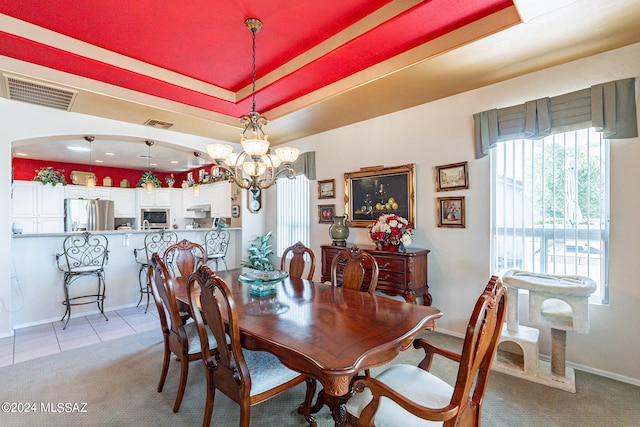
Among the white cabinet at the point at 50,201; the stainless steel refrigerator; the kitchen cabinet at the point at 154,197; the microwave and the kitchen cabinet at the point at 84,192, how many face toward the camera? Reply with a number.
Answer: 5

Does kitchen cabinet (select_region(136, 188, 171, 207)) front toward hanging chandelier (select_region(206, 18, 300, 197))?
yes

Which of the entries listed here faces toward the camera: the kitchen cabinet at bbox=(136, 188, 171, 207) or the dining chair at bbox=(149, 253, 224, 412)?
the kitchen cabinet

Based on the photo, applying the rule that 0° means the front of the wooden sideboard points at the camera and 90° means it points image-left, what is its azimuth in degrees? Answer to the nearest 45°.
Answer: approximately 45°

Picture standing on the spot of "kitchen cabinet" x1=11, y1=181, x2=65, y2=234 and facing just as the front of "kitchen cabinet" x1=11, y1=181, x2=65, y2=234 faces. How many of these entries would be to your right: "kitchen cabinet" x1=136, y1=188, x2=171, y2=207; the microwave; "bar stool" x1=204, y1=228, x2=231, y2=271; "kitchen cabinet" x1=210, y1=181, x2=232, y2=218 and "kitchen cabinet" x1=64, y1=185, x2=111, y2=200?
0

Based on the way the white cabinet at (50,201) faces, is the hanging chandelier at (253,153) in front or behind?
in front

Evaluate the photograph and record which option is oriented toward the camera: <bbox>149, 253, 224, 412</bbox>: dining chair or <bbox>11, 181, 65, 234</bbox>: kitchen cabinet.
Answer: the kitchen cabinet

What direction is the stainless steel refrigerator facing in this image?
toward the camera

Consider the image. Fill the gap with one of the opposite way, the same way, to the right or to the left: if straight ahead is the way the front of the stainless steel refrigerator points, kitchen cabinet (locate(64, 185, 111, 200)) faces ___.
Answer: the same way

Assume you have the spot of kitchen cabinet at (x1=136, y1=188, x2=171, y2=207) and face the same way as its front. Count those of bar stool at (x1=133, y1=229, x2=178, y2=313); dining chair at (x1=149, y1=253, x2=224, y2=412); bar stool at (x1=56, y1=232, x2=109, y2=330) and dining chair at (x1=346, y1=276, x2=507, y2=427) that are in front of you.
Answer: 4

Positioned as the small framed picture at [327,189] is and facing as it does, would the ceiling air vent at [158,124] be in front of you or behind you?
in front

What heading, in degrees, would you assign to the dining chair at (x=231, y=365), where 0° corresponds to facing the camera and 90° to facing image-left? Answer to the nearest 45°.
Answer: approximately 225°

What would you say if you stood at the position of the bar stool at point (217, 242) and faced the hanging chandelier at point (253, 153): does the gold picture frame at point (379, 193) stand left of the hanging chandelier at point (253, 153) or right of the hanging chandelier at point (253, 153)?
left

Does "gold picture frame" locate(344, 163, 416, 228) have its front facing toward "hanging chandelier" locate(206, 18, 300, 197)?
yes

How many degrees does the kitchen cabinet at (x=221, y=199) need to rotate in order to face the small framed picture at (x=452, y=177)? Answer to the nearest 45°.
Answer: approximately 90° to its left

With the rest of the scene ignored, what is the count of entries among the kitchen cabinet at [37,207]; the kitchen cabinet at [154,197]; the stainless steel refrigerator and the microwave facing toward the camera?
4

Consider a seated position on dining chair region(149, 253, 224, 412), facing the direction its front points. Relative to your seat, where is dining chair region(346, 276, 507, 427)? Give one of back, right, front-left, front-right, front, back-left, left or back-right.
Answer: right

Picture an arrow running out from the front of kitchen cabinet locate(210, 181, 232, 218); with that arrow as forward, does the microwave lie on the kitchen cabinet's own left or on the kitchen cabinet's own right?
on the kitchen cabinet's own right

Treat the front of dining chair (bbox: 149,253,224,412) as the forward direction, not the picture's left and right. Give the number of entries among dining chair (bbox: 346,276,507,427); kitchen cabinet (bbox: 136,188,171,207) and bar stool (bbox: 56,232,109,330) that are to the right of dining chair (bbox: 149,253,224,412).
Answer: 1

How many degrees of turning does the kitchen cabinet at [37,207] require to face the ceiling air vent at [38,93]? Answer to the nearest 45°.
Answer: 0° — it already faces it

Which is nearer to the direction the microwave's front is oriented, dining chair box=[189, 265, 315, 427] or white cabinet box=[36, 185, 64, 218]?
the dining chair

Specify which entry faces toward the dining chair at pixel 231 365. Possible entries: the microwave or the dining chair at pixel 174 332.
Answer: the microwave
